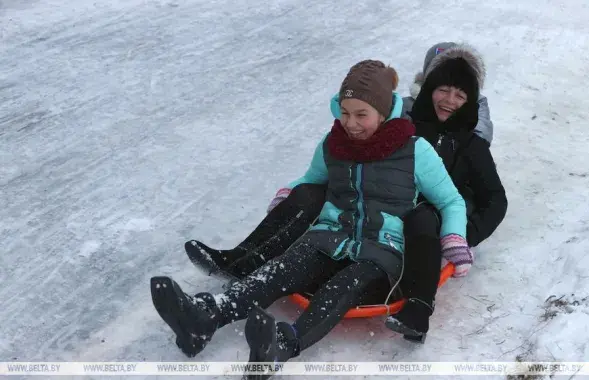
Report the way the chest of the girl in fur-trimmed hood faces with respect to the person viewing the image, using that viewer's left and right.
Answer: facing the viewer and to the left of the viewer
